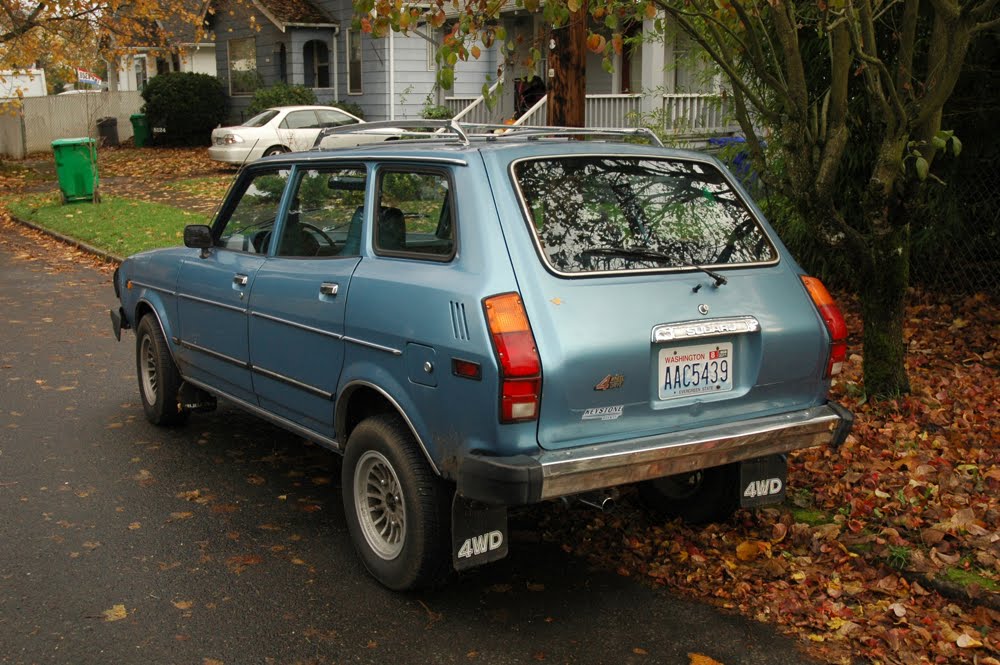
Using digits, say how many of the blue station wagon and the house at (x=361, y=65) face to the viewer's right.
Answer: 0

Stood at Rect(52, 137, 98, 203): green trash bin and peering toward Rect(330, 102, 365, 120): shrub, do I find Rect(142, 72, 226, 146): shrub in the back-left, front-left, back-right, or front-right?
front-left

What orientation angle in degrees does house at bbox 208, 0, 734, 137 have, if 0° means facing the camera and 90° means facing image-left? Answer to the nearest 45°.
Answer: approximately 45°

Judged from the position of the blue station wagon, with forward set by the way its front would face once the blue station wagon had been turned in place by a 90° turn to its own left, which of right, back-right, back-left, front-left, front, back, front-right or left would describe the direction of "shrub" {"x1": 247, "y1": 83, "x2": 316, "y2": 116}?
back-right

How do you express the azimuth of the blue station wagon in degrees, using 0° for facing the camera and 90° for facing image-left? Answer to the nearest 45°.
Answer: approximately 135°

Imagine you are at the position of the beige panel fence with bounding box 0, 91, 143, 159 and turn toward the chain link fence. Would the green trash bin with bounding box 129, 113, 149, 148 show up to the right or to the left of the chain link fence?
left

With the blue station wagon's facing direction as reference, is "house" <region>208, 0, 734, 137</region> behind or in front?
in front

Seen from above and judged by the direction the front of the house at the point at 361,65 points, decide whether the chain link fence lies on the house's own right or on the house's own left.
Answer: on the house's own left

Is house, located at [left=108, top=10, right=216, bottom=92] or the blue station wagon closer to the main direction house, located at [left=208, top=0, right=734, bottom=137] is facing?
the blue station wagon

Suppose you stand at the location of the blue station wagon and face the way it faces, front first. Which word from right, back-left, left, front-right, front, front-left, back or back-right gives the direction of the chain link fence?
right

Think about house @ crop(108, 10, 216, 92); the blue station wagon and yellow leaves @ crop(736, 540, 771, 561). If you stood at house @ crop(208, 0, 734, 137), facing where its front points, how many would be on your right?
1

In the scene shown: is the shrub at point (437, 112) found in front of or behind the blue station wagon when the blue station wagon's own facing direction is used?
in front

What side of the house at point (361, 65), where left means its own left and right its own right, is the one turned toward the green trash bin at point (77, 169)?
front

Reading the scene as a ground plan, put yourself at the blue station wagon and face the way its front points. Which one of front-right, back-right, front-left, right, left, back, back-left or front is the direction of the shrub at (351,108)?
front-right

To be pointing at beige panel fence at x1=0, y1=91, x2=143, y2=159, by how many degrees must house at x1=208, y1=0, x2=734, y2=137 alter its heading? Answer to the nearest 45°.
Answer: approximately 90° to its right
